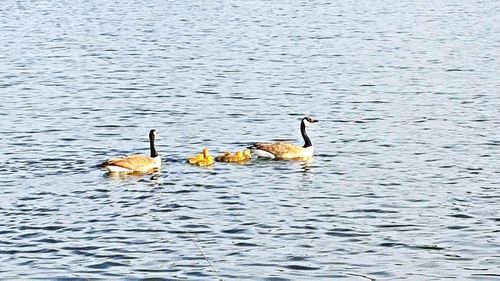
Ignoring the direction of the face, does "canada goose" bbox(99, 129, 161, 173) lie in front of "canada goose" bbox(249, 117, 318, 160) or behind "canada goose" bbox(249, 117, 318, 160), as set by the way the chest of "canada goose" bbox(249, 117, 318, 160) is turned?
behind

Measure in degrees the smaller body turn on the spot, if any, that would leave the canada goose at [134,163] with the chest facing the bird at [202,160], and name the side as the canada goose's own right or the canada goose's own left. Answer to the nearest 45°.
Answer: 0° — it already faces it

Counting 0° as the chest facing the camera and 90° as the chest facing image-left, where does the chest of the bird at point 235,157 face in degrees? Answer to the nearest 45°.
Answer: approximately 270°

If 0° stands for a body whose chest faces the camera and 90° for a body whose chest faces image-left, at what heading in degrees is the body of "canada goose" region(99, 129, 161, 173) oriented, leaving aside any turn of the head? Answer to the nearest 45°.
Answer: approximately 270°

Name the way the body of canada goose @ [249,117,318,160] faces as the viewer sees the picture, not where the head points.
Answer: to the viewer's right

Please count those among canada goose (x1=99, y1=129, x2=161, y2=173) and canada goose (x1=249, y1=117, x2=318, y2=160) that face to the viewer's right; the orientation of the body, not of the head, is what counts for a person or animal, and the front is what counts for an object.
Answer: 2

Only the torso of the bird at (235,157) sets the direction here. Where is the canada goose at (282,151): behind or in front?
in front

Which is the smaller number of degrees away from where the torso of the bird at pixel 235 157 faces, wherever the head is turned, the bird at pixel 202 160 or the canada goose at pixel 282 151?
the canada goose

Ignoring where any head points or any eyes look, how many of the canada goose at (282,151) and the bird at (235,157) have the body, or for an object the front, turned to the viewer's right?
2
